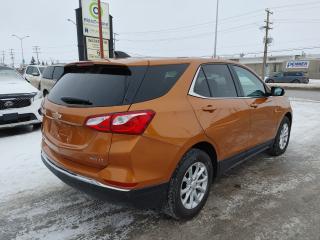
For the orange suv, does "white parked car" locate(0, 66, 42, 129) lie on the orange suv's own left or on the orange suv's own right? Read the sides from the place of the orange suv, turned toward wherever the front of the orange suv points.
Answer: on the orange suv's own left

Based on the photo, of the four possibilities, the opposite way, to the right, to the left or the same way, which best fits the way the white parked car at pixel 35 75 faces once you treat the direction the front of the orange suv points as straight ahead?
the opposite way

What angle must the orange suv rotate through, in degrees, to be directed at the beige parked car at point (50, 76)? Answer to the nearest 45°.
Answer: approximately 90° to its left

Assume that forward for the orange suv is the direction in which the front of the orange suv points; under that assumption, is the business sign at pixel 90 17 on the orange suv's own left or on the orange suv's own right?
on the orange suv's own left

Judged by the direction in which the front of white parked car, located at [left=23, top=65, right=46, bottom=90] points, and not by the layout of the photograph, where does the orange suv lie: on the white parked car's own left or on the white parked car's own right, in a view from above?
on the white parked car's own left

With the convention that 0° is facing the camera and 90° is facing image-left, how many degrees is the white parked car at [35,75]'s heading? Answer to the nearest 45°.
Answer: approximately 45°

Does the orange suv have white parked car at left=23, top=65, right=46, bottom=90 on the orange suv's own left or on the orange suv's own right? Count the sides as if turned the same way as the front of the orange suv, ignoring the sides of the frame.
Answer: on the orange suv's own left

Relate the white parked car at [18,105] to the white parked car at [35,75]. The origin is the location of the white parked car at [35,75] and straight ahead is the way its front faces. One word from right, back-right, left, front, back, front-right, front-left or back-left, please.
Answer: front-left

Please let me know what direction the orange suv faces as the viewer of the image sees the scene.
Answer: facing away from the viewer and to the right of the viewer
